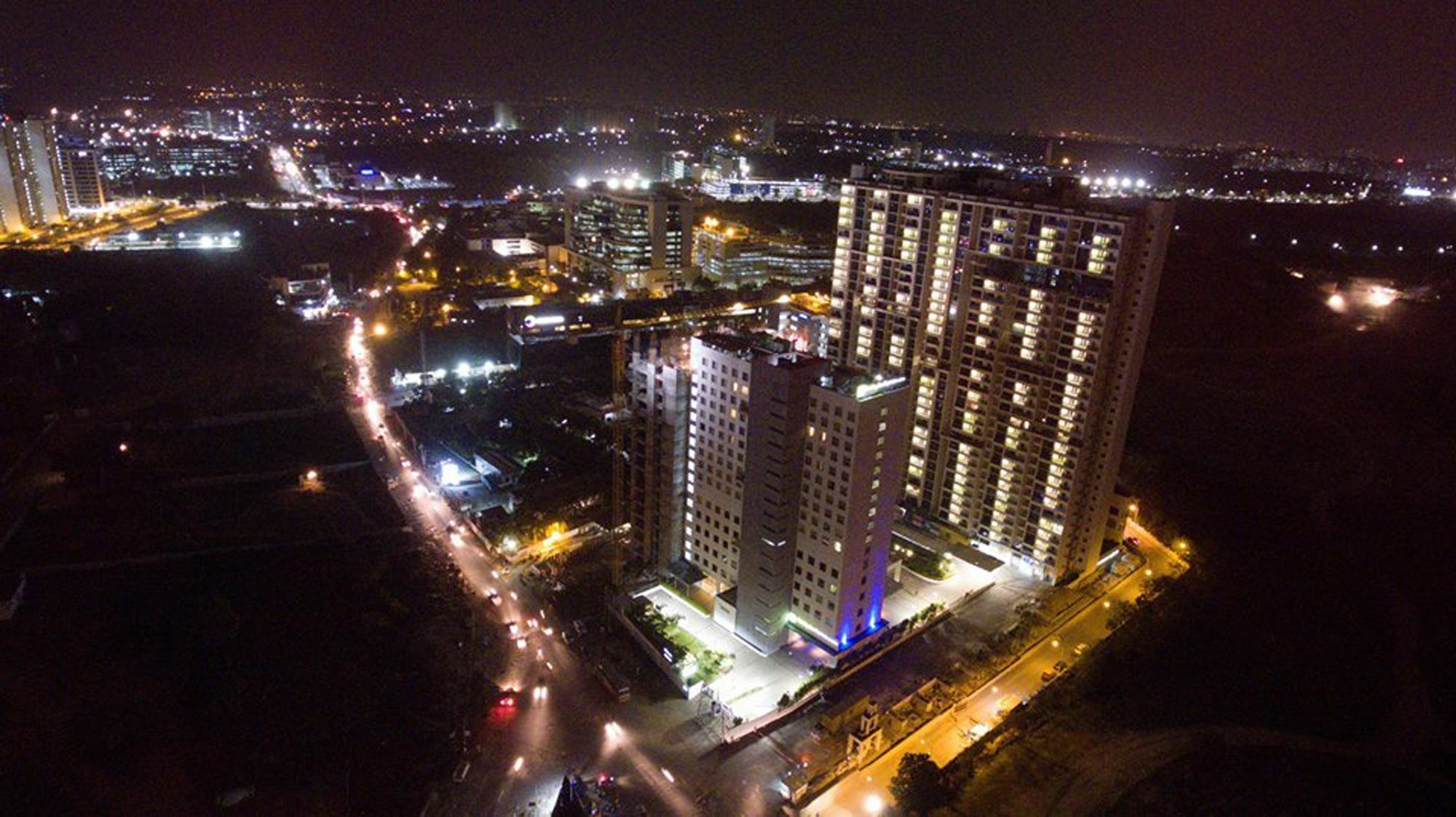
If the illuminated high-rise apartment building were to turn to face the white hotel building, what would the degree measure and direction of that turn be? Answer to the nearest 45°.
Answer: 0° — it already faces it

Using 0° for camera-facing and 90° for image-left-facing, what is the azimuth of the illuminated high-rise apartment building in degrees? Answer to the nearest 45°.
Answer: approximately 45°

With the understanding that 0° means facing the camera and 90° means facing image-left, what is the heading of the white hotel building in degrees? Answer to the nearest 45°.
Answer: approximately 45°

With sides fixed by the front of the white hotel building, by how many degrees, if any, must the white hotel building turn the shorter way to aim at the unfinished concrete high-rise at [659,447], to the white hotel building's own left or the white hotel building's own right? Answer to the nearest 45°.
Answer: approximately 90° to the white hotel building's own right

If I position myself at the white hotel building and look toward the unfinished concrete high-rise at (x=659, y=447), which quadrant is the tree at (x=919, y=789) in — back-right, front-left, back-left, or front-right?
back-left
